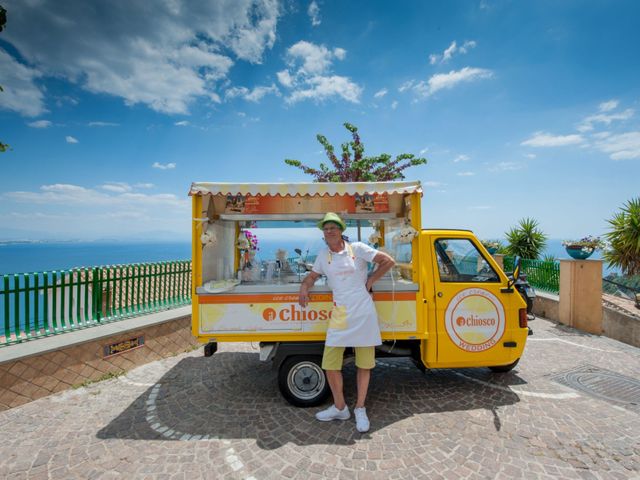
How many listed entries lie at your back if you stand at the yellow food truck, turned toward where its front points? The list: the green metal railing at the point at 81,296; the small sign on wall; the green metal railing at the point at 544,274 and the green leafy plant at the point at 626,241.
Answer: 2

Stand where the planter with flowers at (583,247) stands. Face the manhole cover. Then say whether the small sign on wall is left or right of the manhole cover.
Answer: right

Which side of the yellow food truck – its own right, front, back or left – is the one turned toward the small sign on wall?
back

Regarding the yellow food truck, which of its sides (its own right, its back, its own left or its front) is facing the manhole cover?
front

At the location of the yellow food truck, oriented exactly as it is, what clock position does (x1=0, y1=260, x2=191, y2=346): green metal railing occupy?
The green metal railing is roughly at 6 o'clock from the yellow food truck.

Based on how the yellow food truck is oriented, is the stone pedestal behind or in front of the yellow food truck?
in front

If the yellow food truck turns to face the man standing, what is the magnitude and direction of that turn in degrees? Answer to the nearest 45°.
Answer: approximately 135° to its right

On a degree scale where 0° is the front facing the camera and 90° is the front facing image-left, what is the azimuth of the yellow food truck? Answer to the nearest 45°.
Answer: approximately 270°

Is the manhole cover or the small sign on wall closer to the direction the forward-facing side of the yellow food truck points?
the manhole cover

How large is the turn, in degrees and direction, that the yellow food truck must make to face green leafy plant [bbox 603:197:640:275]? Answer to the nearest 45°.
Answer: approximately 45° to its left

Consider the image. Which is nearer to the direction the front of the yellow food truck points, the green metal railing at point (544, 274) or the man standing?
the green metal railing

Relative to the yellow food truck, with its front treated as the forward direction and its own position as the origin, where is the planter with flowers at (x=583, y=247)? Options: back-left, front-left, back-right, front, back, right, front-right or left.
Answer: front-left

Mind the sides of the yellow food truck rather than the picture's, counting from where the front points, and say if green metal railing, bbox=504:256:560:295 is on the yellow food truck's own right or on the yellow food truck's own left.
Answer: on the yellow food truck's own left
